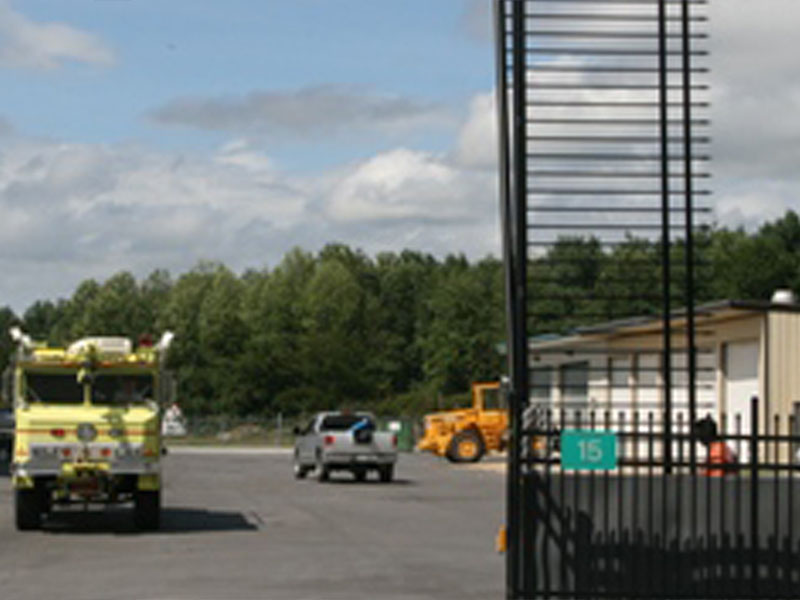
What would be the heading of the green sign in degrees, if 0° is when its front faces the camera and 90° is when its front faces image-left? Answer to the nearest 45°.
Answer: approximately 0°

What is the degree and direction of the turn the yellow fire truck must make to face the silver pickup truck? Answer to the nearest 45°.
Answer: approximately 180°

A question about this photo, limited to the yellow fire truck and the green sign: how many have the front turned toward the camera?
2

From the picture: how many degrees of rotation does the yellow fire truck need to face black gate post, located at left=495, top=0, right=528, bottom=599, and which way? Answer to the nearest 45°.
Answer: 0° — it already faces it

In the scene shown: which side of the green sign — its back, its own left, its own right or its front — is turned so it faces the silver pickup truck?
back

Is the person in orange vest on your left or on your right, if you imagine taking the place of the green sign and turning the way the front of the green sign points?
on your left

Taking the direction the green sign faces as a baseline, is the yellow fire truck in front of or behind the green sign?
behind

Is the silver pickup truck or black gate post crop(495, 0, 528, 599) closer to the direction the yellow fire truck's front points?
the black gate post
